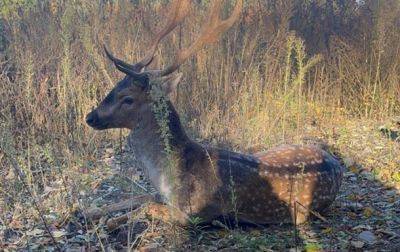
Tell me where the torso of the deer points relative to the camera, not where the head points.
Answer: to the viewer's left

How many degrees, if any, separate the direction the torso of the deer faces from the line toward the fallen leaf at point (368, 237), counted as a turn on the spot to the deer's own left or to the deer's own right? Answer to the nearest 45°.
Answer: approximately 180°

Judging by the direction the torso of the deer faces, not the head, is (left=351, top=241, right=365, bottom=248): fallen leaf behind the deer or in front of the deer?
behind

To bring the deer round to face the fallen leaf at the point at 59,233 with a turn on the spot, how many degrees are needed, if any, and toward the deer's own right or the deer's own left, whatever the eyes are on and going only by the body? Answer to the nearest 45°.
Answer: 0° — it already faces it
